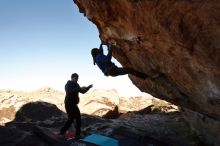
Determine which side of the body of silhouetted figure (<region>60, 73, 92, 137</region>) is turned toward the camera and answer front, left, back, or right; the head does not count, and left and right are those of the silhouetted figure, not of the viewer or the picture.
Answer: right

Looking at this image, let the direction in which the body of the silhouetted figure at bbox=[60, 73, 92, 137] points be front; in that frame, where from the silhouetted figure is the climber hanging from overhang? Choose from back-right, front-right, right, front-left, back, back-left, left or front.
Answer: front-right
